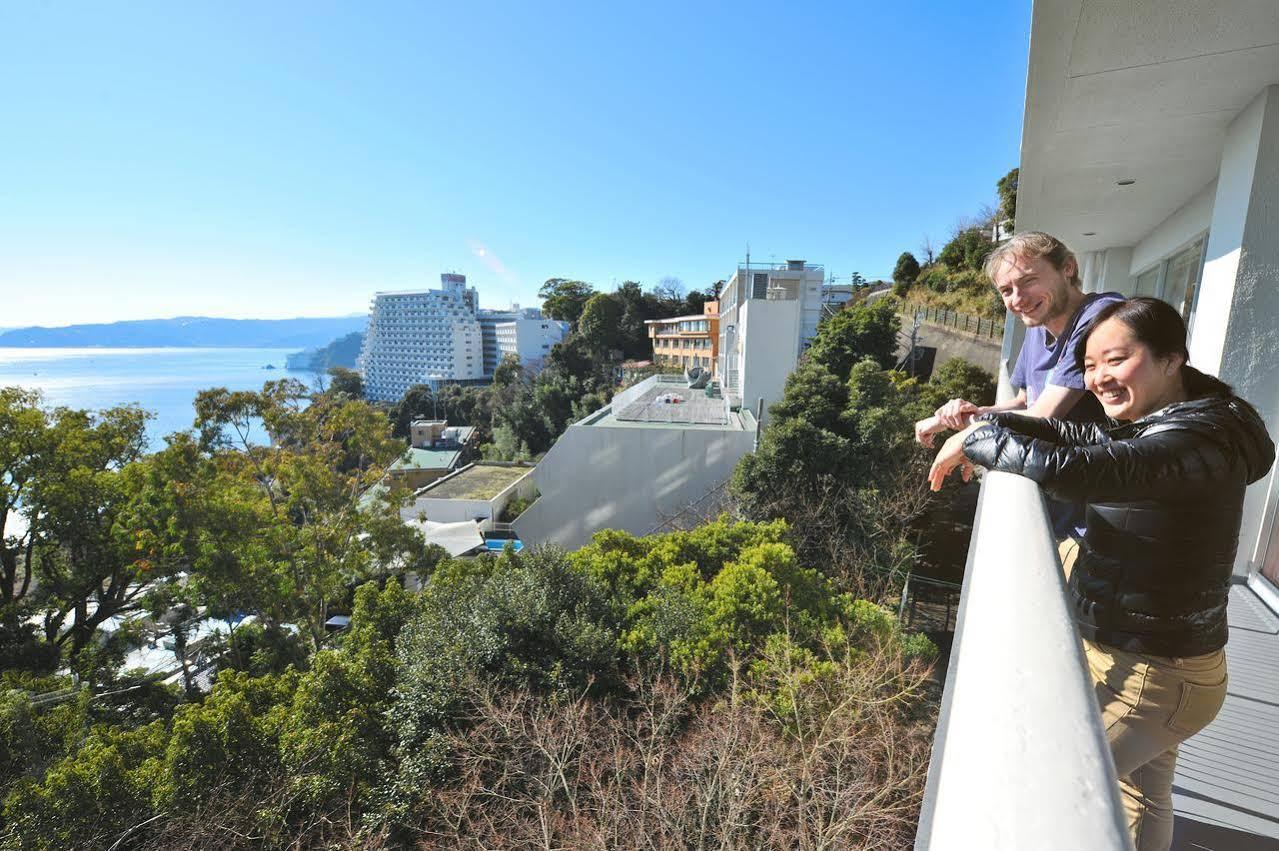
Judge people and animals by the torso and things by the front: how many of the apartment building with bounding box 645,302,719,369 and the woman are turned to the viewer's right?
0

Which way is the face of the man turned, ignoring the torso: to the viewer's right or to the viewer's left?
to the viewer's left

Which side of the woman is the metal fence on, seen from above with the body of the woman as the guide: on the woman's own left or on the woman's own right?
on the woman's own right

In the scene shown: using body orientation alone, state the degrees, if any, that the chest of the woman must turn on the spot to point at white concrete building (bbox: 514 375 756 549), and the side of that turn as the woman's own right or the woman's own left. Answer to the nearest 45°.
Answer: approximately 45° to the woman's own right

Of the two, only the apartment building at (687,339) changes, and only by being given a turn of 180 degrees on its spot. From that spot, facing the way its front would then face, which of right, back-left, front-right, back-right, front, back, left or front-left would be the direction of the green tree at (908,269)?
right

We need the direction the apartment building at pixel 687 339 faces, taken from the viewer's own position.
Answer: facing the viewer and to the left of the viewer

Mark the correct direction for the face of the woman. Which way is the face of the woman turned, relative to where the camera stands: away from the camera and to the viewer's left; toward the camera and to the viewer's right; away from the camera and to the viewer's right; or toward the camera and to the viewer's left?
toward the camera and to the viewer's left

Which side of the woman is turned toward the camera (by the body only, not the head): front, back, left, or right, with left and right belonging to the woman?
left

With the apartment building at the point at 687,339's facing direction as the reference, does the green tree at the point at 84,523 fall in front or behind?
in front

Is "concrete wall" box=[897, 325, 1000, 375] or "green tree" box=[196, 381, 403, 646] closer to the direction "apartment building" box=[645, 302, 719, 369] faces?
the green tree

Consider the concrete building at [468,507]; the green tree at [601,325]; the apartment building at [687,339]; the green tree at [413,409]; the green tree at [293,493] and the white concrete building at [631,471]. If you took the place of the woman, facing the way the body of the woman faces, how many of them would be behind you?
0

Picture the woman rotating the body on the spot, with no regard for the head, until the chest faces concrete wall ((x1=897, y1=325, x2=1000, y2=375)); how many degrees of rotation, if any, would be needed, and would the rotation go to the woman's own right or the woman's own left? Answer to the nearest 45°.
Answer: approximately 90° to the woman's own right

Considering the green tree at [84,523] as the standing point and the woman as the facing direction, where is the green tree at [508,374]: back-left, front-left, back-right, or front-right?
back-left
